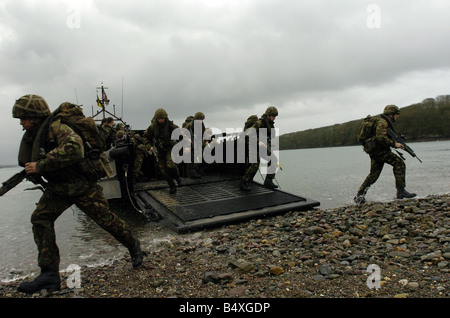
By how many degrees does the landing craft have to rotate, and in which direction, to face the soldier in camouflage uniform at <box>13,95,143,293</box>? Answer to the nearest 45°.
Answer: approximately 45° to its right

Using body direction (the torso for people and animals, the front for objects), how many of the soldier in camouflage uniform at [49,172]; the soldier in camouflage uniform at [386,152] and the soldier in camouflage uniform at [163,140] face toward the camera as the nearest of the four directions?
1

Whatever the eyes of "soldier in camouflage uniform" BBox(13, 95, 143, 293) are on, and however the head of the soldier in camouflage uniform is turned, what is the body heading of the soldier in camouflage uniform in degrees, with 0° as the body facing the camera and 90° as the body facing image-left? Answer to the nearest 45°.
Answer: approximately 90°

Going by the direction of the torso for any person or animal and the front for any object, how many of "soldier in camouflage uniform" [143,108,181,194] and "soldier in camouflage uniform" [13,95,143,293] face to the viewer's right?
0

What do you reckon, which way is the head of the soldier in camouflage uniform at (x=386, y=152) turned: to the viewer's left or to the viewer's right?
to the viewer's right

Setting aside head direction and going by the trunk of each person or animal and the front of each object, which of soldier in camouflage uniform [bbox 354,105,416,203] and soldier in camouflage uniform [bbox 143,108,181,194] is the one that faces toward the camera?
soldier in camouflage uniform [bbox 143,108,181,194]

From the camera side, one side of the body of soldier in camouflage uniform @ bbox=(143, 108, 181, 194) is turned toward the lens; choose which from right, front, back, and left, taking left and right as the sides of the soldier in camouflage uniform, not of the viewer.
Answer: front

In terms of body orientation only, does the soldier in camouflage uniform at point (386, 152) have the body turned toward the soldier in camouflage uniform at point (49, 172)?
no

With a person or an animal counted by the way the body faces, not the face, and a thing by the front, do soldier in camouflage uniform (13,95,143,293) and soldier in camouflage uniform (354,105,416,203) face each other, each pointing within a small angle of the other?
no

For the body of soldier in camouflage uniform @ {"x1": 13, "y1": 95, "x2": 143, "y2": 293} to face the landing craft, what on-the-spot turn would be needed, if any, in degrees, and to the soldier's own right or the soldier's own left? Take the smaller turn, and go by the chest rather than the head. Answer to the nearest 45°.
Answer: approximately 135° to the soldier's own right

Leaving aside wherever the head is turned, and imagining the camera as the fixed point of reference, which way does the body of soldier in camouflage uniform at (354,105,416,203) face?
to the viewer's right

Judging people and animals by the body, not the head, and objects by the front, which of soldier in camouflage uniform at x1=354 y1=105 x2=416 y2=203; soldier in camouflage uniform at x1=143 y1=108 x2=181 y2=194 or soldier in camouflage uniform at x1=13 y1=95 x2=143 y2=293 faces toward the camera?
soldier in camouflage uniform at x1=143 y1=108 x2=181 y2=194

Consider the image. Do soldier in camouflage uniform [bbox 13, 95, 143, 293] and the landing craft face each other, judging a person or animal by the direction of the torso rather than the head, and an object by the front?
no

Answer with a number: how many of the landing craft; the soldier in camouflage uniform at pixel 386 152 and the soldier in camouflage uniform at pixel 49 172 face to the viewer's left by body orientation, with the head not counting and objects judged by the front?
1

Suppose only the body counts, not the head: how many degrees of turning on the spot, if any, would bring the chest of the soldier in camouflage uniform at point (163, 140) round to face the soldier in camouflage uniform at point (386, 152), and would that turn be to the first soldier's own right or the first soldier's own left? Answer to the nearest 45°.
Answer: approximately 90° to the first soldier's own left

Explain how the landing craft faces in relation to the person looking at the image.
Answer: facing the viewer and to the right of the viewer
